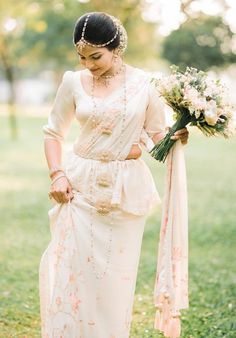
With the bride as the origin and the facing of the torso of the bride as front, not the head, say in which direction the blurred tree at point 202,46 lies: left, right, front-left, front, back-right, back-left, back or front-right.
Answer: back

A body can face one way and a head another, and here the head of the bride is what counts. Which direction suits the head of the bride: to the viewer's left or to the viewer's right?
to the viewer's left

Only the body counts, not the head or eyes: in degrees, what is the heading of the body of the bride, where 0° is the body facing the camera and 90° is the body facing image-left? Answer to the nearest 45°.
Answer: approximately 0°
